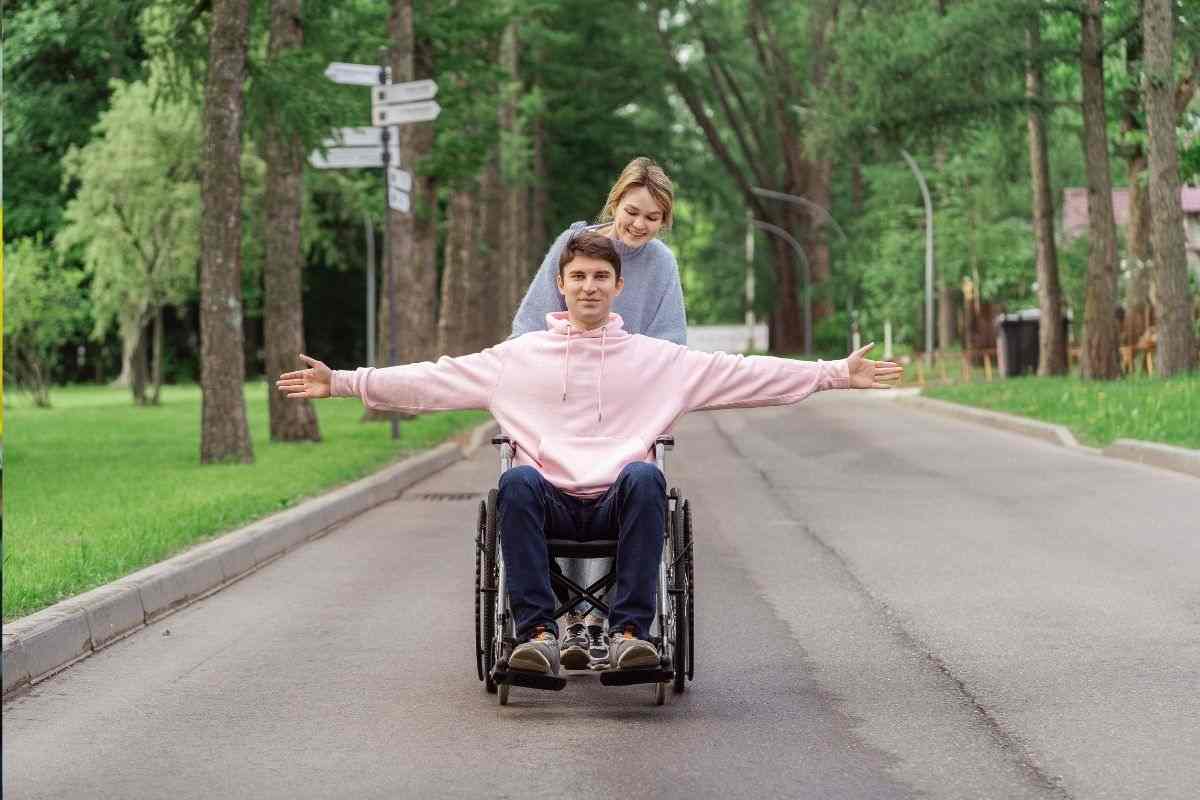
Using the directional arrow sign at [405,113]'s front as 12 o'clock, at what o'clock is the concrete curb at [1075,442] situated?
The concrete curb is roughly at 9 o'clock from the directional arrow sign.

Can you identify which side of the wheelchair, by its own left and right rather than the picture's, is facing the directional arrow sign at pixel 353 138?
back

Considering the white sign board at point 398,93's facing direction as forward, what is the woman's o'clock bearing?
The woman is roughly at 12 o'clock from the white sign board.
